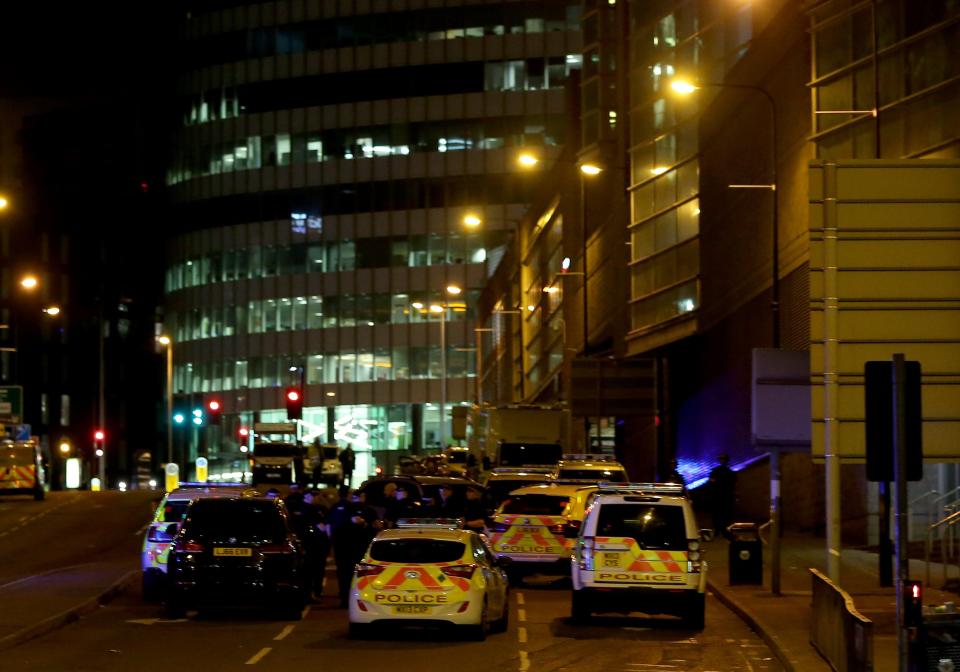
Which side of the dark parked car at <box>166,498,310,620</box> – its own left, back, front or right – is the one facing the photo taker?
back

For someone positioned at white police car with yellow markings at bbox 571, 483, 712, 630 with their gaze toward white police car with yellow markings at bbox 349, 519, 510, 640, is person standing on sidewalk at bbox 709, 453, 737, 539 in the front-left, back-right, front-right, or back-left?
back-right

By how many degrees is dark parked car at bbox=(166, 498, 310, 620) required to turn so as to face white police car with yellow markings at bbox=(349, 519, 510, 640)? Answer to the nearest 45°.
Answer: approximately 135° to its right

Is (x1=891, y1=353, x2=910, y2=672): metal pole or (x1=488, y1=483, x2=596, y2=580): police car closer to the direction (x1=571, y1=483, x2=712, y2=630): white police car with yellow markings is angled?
the police car

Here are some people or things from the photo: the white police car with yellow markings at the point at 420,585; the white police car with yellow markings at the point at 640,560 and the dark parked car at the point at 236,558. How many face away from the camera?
3

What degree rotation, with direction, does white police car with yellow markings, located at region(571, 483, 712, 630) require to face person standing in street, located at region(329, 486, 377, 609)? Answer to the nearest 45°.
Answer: approximately 45° to its left

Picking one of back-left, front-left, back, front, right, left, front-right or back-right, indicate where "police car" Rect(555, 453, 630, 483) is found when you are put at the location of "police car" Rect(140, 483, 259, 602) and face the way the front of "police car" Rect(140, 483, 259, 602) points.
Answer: front-right

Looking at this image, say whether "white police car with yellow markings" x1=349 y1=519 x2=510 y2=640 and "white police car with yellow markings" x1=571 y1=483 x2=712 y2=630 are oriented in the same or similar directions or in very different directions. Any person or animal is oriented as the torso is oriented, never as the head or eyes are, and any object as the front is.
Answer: same or similar directions

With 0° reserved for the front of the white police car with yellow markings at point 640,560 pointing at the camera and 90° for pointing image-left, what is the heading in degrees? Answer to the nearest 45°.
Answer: approximately 180°

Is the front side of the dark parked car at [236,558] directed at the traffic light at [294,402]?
yes

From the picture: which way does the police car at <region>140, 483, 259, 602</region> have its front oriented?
away from the camera

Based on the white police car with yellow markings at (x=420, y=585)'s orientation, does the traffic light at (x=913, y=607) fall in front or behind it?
behind

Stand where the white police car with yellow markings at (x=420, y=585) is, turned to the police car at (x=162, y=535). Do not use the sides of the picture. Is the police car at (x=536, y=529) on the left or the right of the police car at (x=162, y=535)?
right

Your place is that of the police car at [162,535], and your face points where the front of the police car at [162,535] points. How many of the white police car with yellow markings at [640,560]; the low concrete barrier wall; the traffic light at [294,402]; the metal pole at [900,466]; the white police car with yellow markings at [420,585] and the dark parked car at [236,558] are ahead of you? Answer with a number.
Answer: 1

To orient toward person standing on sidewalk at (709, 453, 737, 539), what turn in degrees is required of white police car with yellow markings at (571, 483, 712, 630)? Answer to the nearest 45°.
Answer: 0° — it already faces them

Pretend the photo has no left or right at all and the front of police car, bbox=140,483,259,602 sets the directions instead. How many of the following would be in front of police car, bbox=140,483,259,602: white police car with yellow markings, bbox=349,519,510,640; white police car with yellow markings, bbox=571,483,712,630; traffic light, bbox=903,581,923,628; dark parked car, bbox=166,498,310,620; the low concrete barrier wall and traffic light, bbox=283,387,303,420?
1

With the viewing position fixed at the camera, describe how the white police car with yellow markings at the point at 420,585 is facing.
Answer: facing away from the viewer
